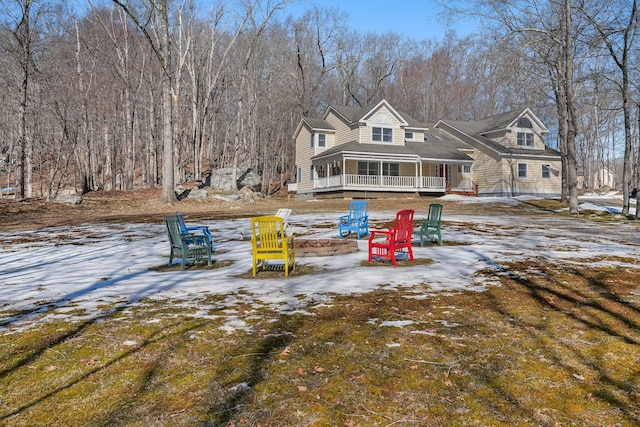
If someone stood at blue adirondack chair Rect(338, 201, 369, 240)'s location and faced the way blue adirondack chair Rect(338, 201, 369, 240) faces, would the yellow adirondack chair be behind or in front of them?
in front

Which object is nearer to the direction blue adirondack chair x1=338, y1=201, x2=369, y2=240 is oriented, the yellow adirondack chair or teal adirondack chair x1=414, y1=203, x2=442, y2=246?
the yellow adirondack chair

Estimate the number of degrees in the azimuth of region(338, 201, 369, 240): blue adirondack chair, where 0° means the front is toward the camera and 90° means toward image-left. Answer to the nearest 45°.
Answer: approximately 45°

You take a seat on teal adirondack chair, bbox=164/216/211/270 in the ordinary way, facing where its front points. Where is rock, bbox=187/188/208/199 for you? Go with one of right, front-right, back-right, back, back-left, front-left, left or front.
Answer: front-left

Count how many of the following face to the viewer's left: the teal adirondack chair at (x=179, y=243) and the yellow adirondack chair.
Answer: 0

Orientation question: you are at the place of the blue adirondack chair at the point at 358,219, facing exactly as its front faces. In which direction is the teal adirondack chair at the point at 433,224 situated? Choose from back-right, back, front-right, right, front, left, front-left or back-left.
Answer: left

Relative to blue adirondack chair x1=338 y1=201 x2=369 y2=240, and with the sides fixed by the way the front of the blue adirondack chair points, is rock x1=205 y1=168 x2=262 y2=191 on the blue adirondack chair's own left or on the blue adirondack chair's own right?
on the blue adirondack chair's own right

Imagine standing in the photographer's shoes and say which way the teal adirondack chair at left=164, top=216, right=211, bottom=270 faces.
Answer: facing away from the viewer and to the right of the viewer

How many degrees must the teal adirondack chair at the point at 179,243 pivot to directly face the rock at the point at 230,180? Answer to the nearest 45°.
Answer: approximately 45° to its left

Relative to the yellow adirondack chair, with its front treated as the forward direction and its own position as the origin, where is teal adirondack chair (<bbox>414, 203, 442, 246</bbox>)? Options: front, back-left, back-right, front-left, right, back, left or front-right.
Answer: front

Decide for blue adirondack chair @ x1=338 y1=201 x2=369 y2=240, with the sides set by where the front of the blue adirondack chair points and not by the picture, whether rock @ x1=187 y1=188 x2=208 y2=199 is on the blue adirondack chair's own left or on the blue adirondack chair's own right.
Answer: on the blue adirondack chair's own right

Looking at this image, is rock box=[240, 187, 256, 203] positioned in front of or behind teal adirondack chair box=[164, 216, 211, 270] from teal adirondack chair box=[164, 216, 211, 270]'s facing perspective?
in front
